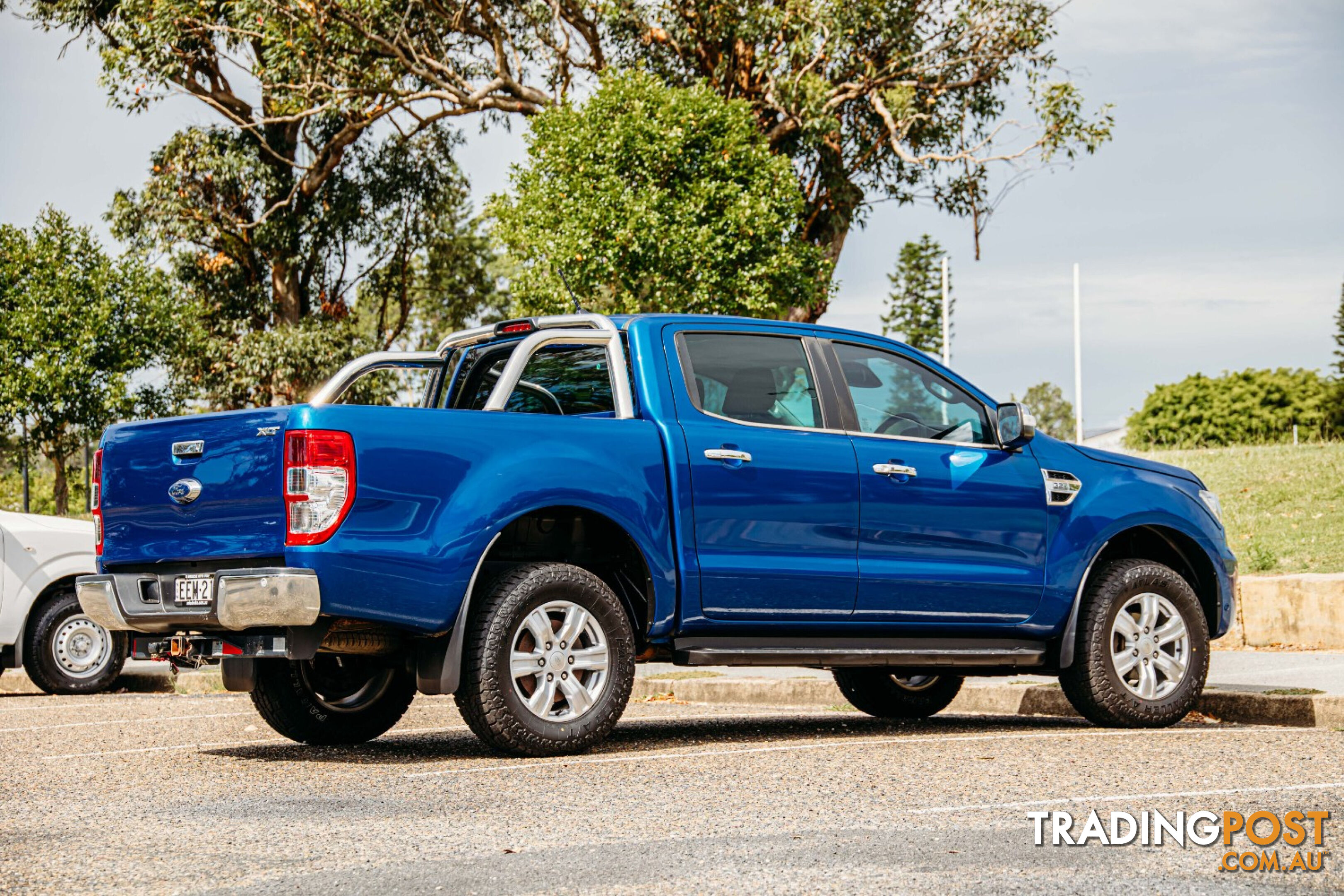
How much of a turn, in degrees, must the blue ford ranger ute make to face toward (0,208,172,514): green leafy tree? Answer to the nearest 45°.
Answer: approximately 90° to its left

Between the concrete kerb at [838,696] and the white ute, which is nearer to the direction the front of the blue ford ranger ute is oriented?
the concrete kerb

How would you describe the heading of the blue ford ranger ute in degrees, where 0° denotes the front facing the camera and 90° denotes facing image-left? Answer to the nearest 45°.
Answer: approximately 225°

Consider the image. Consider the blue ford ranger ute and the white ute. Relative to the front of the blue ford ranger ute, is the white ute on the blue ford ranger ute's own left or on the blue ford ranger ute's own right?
on the blue ford ranger ute's own left

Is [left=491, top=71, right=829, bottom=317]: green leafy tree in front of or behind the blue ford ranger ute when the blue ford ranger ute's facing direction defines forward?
in front
